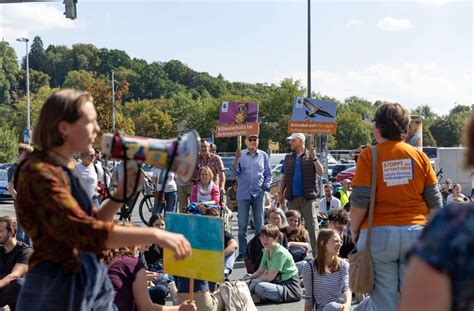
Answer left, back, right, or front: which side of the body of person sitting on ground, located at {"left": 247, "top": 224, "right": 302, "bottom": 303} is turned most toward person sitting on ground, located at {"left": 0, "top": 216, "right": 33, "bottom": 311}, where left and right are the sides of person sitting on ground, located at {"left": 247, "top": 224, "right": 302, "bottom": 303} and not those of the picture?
front

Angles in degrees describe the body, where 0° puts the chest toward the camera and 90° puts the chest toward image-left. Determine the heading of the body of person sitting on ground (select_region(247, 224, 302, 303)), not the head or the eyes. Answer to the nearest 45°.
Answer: approximately 45°

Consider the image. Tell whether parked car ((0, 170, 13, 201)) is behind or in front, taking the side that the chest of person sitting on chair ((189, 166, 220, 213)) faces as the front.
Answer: behind

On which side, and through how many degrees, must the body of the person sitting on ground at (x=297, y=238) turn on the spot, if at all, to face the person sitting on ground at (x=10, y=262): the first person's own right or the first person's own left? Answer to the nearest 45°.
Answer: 0° — they already face them
